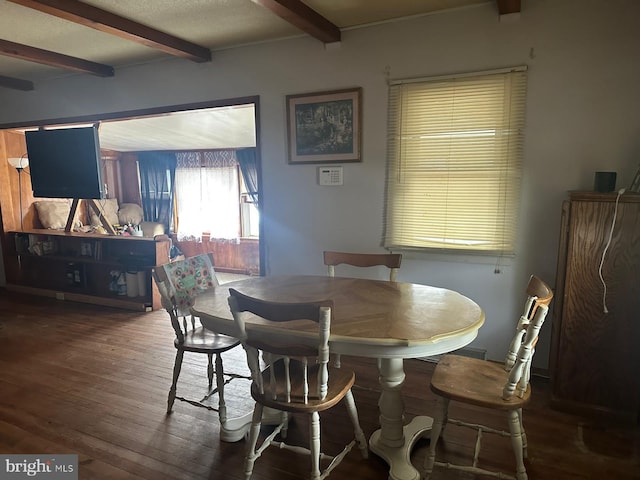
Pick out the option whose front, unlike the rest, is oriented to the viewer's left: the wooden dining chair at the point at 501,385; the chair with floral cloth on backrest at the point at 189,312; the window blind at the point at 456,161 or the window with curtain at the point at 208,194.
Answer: the wooden dining chair

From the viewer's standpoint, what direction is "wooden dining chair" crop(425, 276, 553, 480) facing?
to the viewer's left

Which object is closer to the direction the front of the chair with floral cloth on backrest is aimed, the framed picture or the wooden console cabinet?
the framed picture

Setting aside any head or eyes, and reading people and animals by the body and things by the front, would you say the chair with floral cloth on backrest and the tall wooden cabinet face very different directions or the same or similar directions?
very different directions

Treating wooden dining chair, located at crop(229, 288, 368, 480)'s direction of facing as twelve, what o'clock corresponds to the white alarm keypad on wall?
The white alarm keypad on wall is roughly at 11 o'clock from the wooden dining chair.

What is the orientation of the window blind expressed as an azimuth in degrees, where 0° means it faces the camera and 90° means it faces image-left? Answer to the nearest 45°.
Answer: approximately 0°

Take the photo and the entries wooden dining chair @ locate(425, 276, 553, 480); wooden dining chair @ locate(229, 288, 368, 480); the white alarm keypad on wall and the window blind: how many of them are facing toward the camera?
2

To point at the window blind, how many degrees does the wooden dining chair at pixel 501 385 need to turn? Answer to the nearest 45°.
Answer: approximately 90° to its right

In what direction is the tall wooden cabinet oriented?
to the viewer's left
